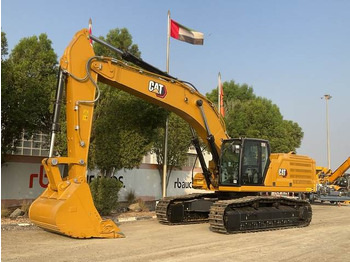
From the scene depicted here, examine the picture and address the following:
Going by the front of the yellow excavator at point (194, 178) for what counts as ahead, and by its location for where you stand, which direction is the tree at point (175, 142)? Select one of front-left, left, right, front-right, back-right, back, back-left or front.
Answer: back-right

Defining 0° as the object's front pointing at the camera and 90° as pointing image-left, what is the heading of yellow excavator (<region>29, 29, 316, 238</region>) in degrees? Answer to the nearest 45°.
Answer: approximately 45°

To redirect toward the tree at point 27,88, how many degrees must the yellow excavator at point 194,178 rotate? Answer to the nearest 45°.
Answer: approximately 90° to its right

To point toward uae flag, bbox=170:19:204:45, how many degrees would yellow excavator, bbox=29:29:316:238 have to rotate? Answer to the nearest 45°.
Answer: approximately 135° to its right

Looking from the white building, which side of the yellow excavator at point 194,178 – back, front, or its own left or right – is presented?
right

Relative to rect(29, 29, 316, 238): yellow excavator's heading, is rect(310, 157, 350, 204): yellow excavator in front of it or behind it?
behind

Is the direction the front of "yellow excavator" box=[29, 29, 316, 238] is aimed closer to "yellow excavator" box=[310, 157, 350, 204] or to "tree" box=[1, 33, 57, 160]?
the tree
